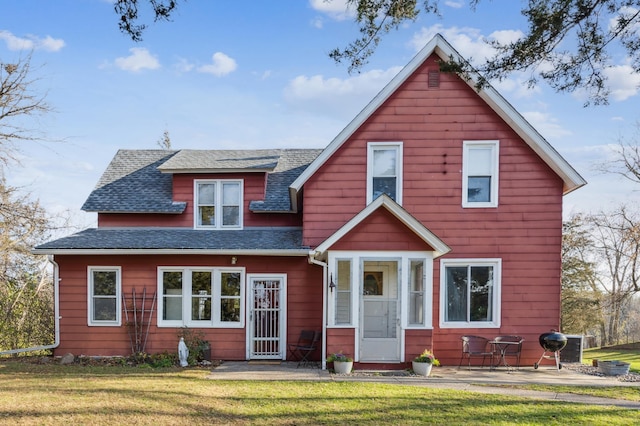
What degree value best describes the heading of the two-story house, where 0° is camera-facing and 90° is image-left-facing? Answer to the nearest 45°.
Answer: approximately 0°

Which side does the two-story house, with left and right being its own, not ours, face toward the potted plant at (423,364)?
front

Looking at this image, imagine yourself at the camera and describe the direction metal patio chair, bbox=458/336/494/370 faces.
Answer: facing the viewer and to the right of the viewer

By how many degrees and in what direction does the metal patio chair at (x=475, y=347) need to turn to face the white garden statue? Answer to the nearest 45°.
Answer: approximately 135° to its right
